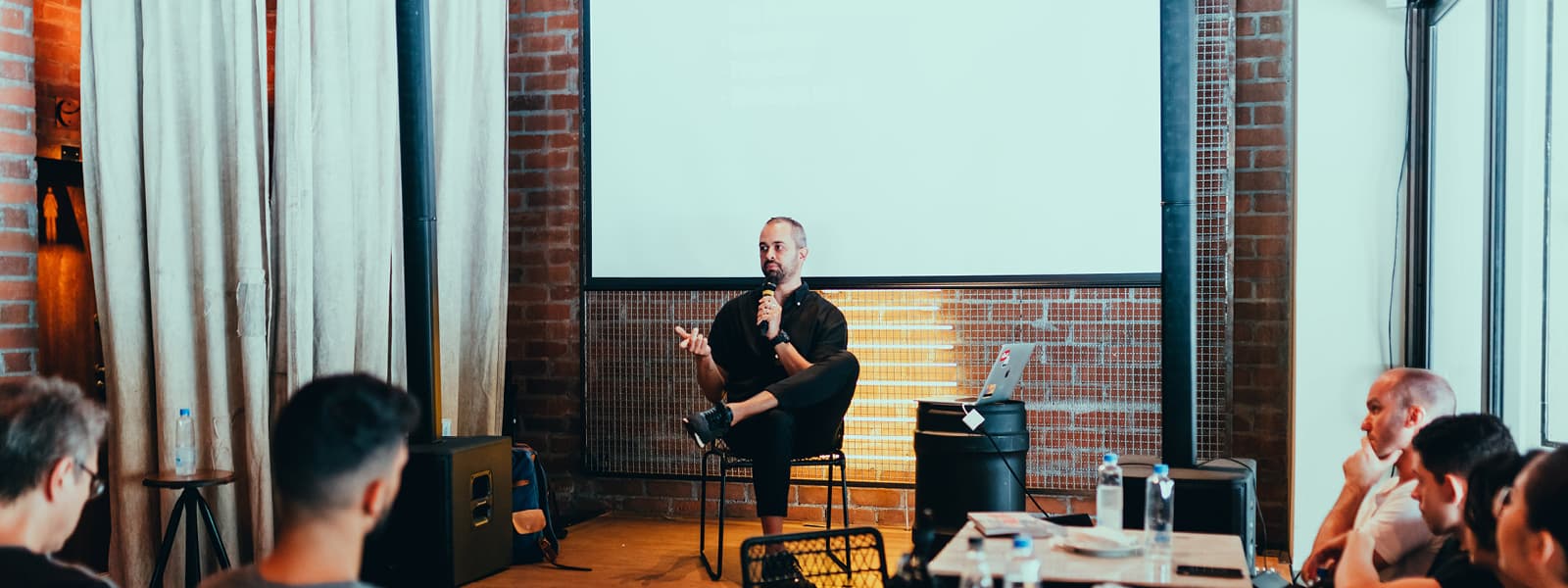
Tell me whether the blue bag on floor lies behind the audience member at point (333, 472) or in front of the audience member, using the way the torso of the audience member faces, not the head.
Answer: in front

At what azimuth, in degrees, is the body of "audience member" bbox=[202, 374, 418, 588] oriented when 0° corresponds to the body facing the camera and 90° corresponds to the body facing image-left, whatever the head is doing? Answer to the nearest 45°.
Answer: approximately 225°

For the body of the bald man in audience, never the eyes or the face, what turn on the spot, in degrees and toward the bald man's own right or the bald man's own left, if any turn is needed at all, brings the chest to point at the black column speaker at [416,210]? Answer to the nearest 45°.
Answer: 0° — they already face it

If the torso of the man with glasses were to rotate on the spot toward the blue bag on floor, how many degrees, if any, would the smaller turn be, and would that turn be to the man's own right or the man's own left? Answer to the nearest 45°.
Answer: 0° — they already face it

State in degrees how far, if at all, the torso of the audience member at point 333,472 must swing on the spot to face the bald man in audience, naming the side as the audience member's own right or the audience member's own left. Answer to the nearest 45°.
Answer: approximately 45° to the audience member's own right

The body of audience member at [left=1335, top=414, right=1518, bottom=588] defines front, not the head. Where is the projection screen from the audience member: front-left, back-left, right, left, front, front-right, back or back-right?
front-right

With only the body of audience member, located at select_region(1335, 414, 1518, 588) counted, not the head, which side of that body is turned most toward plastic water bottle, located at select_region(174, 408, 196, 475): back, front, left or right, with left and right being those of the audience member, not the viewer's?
front

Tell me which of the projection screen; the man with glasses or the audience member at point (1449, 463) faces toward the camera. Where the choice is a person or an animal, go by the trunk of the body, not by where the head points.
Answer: the projection screen

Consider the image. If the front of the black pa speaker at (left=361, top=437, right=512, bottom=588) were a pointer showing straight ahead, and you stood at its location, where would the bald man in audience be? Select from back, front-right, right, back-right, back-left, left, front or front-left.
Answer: left

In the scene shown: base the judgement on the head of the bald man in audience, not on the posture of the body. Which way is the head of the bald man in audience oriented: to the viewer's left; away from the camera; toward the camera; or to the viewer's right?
to the viewer's left

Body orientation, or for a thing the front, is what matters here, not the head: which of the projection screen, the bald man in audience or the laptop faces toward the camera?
the projection screen

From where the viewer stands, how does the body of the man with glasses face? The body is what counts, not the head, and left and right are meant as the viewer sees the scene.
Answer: facing away from the viewer and to the right of the viewer

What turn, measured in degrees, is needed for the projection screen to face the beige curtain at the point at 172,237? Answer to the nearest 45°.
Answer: approximately 45° to its right

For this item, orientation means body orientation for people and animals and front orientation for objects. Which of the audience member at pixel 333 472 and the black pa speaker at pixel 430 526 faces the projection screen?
the audience member

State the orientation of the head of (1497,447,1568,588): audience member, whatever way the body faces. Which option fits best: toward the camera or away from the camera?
away from the camera

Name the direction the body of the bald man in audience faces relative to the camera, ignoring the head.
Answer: to the viewer's left
